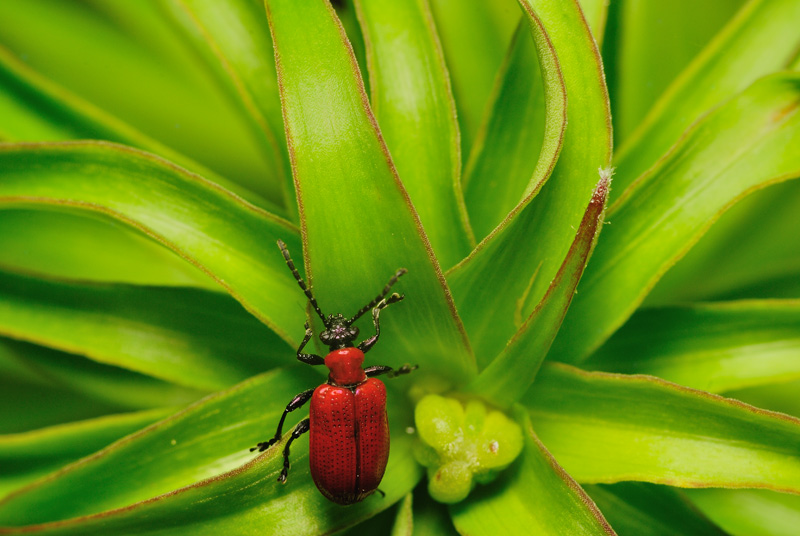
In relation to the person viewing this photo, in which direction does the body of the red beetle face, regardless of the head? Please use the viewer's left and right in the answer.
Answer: facing away from the viewer
